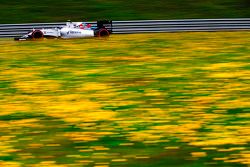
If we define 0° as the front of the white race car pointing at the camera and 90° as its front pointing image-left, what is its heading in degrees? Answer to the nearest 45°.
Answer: approximately 90°
